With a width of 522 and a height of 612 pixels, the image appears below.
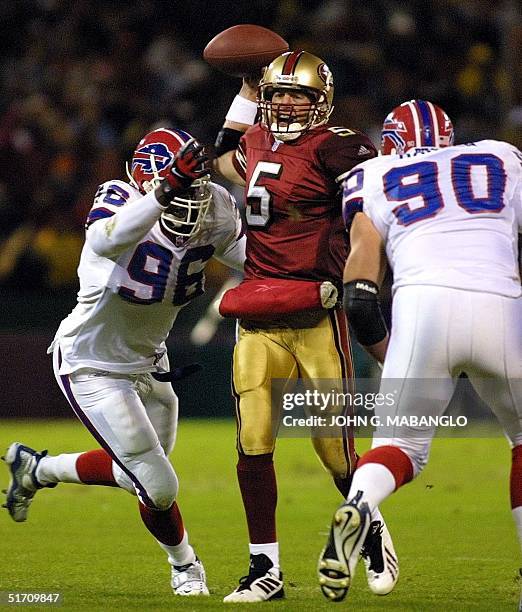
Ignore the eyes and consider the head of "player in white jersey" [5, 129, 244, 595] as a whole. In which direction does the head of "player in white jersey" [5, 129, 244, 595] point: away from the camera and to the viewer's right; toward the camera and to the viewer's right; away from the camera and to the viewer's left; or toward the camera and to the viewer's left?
toward the camera and to the viewer's right

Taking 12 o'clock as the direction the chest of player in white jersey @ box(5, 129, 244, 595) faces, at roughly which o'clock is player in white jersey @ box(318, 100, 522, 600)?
player in white jersey @ box(318, 100, 522, 600) is roughly at 12 o'clock from player in white jersey @ box(5, 129, 244, 595).

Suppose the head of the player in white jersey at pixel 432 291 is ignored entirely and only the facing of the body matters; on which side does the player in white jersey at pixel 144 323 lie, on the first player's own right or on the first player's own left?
on the first player's own left

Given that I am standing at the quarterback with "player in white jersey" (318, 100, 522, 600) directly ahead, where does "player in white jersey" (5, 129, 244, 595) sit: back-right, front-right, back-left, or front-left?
back-right

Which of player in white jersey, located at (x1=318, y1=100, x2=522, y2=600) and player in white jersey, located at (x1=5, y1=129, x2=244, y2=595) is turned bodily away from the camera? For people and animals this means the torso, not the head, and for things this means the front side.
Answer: player in white jersey, located at (x1=318, y1=100, x2=522, y2=600)

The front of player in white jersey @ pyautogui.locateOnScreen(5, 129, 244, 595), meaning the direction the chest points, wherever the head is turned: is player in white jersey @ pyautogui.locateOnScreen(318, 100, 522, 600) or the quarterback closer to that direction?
the player in white jersey

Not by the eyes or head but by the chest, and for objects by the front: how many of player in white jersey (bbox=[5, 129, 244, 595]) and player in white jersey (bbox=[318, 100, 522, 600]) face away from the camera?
1

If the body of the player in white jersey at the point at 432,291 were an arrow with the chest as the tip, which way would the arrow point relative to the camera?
away from the camera

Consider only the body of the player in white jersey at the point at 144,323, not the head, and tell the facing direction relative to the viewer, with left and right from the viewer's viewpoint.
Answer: facing the viewer and to the right of the viewer

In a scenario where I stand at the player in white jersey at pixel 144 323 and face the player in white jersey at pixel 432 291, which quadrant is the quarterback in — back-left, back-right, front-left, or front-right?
front-left
